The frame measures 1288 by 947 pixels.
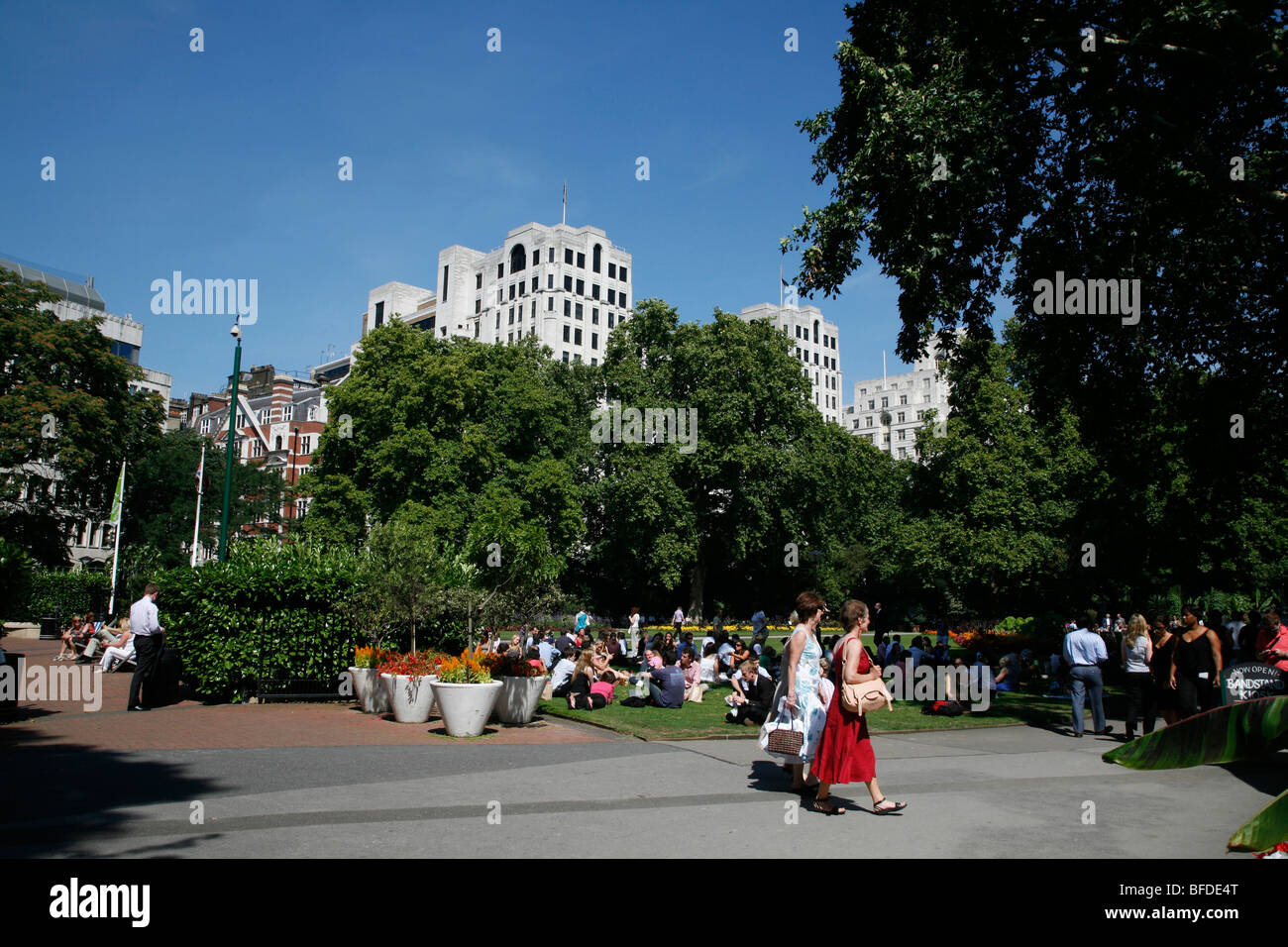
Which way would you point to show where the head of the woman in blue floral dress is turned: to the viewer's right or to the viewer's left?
to the viewer's right

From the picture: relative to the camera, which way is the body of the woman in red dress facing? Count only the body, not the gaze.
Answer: to the viewer's right

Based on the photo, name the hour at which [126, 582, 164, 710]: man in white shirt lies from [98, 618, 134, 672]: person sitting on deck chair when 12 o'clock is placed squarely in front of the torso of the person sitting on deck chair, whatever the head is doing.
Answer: The man in white shirt is roughly at 9 o'clock from the person sitting on deck chair.

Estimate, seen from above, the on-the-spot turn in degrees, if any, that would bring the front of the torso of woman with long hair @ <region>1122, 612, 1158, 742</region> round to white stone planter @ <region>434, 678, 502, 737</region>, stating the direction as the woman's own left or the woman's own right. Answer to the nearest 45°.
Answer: approximately 135° to the woman's own left

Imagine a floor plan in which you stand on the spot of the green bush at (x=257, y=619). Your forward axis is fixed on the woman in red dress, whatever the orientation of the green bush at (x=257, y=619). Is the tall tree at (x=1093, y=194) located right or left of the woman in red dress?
left

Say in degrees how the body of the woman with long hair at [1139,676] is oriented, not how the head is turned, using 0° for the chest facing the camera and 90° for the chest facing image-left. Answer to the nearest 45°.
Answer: approximately 180°

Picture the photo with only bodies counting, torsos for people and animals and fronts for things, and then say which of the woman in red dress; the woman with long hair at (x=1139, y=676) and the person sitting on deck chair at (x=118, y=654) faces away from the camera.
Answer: the woman with long hair

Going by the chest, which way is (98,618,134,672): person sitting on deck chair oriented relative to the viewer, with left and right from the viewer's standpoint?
facing to the left of the viewer

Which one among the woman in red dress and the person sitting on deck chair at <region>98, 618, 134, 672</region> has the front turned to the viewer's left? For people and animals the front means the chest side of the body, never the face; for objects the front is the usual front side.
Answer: the person sitting on deck chair
